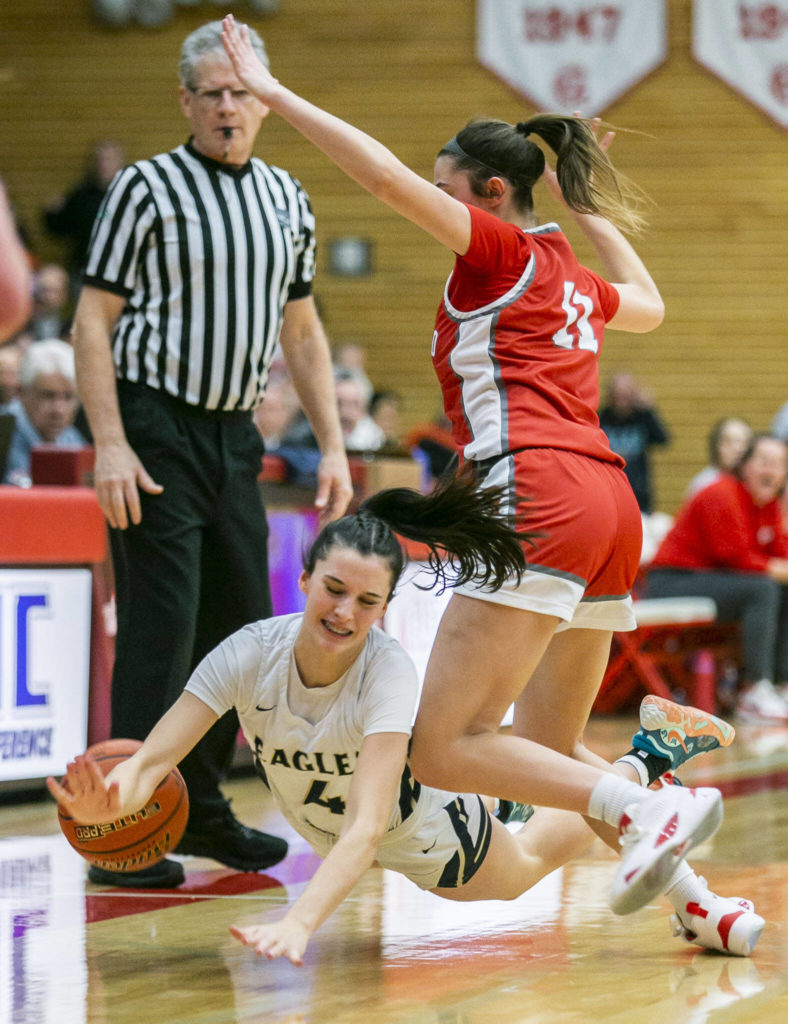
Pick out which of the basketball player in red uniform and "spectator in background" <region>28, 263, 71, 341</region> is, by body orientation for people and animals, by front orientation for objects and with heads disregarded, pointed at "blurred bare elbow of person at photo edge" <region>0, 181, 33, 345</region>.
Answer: "spectator in background" <region>28, 263, 71, 341</region>

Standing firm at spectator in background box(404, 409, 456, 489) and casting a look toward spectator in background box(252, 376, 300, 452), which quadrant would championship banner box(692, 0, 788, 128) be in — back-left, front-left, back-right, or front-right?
back-right

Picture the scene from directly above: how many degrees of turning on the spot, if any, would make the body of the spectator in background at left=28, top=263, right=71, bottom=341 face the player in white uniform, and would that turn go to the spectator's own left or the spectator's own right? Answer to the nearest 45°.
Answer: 0° — they already face them

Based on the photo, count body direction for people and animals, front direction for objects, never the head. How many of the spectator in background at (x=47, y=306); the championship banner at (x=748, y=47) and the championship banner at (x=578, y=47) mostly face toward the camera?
3

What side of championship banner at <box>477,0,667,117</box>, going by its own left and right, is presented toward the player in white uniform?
front

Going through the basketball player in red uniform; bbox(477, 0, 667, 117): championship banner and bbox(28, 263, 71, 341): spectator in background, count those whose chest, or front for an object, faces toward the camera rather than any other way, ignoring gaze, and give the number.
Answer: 2

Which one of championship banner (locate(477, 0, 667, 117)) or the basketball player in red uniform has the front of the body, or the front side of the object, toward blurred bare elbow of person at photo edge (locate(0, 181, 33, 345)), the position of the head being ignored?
the championship banner

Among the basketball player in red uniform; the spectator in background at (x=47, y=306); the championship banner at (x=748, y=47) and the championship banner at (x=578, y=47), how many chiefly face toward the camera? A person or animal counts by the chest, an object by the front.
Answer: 3

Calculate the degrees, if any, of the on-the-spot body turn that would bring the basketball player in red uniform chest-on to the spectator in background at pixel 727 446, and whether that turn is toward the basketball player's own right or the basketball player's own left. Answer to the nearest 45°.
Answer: approximately 45° to the basketball player's own right
